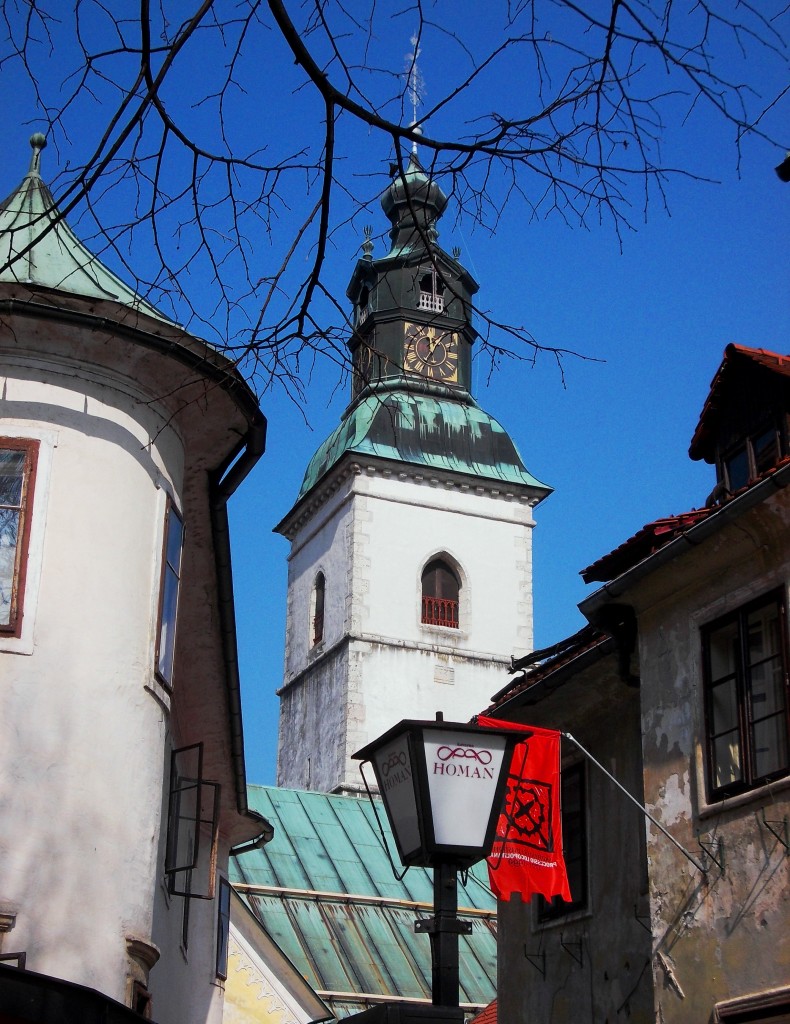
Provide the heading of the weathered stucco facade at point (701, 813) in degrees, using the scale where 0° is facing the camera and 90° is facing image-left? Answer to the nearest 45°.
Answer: approximately 45°

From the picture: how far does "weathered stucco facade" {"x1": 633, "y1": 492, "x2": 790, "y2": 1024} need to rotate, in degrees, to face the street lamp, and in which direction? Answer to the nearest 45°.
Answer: approximately 45° to its left

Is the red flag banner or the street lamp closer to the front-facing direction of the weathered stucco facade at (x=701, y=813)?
the street lamp

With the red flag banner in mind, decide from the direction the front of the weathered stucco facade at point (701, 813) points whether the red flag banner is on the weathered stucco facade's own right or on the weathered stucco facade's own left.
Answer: on the weathered stucco facade's own right

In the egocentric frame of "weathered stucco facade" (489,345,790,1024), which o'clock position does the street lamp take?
The street lamp is roughly at 11 o'clock from the weathered stucco facade.
